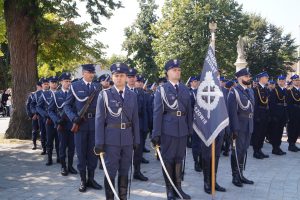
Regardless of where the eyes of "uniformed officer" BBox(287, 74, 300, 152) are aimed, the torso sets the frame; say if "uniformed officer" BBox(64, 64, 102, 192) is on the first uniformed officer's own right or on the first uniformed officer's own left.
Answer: on the first uniformed officer's own right

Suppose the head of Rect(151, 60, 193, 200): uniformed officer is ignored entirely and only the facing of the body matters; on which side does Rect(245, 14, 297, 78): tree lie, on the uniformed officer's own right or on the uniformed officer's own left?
on the uniformed officer's own left

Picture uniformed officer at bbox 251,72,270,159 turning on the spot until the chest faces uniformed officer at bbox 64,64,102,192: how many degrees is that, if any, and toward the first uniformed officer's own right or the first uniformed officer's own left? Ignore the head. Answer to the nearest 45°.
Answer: approximately 90° to the first uniformed officer's own right

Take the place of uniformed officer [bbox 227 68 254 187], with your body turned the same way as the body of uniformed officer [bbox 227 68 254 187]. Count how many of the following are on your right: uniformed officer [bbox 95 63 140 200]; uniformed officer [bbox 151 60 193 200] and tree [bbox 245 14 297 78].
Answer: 2

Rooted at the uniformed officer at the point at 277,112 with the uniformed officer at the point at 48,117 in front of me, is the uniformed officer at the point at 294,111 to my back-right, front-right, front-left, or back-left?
back-right

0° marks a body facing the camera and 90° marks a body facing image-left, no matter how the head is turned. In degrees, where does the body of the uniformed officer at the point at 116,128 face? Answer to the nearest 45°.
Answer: approximately 0°

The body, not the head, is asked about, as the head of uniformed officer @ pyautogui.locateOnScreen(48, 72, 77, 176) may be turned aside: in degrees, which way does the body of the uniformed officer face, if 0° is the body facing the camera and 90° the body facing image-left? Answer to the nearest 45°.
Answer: approximately 315°

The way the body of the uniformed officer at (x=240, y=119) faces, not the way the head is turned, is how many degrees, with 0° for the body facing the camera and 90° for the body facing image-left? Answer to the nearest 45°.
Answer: approximately 315°

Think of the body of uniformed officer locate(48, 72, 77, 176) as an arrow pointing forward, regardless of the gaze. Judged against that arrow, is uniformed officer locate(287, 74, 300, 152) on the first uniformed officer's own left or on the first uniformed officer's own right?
on the first uniformed officer's own left
